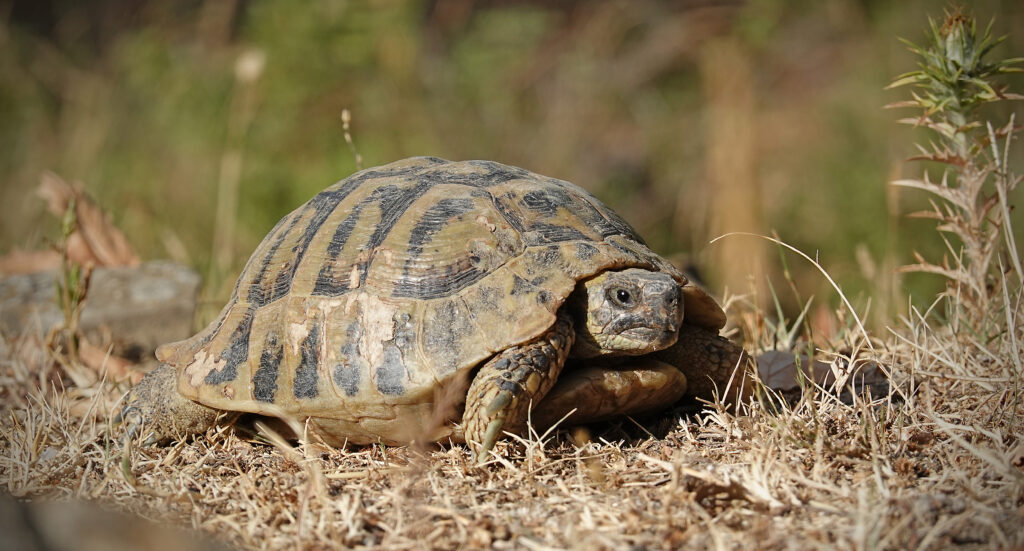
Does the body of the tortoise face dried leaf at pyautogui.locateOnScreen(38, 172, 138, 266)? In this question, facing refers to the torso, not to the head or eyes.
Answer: no

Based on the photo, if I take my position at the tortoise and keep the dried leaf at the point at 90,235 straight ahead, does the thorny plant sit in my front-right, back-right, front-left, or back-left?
back-right

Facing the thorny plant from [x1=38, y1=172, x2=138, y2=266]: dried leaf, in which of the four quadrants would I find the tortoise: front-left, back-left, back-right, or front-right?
front-right

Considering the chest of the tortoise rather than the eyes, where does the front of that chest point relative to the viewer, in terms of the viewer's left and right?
facing the viewer and to the right of the viewer

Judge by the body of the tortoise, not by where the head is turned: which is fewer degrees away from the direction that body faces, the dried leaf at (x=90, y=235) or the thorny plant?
the thorny plant

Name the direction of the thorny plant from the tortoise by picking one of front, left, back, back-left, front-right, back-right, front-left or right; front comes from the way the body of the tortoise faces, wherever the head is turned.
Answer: front-left
